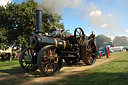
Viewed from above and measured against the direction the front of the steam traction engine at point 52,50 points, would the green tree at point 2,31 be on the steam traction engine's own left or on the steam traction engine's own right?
on the steam traction engine's own right

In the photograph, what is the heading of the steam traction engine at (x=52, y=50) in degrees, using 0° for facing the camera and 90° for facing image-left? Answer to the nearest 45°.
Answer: approximately 45°
